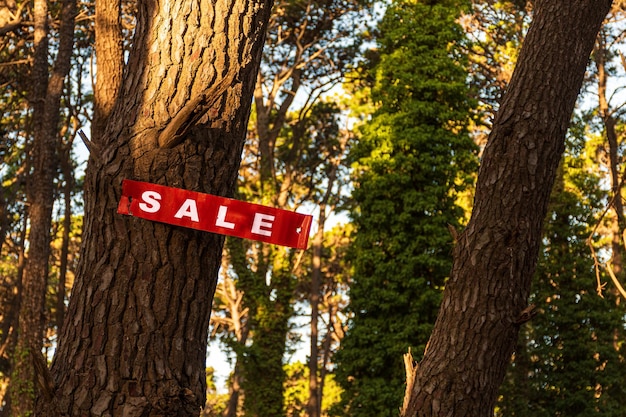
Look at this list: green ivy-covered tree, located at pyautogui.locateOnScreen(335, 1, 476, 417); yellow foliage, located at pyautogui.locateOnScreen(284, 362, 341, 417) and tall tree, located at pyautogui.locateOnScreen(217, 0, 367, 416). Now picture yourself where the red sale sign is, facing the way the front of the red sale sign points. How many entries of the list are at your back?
3

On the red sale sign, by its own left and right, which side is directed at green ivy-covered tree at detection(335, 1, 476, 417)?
back

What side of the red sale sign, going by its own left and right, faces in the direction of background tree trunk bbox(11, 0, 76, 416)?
back

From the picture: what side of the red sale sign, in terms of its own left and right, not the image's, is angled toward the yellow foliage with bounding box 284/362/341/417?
back

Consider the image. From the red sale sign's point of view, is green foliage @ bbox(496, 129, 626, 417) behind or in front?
behind

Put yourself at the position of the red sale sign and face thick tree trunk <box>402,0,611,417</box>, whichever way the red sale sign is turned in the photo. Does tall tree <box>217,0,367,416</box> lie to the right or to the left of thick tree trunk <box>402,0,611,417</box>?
left

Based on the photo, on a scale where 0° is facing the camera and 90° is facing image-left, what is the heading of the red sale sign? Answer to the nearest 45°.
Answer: approximately 0°

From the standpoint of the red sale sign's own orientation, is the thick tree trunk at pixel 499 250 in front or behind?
behind

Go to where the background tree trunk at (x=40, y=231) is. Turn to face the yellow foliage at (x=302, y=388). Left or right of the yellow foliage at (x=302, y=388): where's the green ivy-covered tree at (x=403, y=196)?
right

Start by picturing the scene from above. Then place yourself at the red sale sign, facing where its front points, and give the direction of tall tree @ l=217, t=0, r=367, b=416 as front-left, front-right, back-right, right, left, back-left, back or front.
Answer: back
